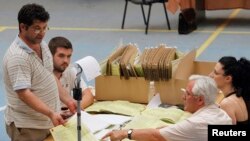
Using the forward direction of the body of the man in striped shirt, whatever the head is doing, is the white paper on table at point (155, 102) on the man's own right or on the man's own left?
on the man's own left

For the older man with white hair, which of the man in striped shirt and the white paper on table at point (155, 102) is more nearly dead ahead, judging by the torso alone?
the man in striped shirt

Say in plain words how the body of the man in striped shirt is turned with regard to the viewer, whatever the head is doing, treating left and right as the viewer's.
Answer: facing the viewer and to the right of the viewer

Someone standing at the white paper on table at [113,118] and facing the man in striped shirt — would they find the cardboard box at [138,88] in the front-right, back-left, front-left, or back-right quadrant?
back-right

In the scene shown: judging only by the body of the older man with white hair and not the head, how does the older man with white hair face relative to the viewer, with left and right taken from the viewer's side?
facing to the left of the viewer

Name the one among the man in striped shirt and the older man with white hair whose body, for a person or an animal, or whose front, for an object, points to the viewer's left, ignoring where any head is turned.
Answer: the older man with white hair

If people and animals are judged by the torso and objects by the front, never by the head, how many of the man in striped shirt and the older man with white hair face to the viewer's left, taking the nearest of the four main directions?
1

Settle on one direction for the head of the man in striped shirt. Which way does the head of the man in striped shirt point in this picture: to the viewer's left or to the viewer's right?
to the viewer's right

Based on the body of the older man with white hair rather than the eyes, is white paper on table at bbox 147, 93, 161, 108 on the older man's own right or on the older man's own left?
on the older man's own right
